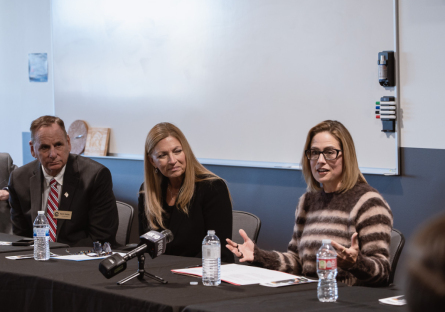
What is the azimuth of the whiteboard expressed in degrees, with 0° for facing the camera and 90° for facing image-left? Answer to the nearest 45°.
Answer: approximately 0°

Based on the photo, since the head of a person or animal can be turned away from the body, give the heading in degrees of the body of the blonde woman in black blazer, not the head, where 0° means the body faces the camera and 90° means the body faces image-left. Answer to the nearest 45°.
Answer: approximately 45°

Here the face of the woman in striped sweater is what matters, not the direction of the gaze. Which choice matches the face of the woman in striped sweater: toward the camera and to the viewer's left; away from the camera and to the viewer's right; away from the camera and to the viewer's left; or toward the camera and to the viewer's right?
toward the camera and to the viewer's left

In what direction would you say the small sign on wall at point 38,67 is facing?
toward the camera

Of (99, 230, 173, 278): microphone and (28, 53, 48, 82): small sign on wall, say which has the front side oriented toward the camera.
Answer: the small sign on wall

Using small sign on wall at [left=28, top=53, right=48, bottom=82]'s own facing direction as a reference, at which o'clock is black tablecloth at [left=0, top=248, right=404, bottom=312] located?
The black tablecloth is roughly at 12 o'clock from the small sign on wall.

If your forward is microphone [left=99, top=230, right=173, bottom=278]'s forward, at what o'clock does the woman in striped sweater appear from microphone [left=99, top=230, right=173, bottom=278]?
The woman in striped sweater is roughly at 1 o'clock from the microphone.

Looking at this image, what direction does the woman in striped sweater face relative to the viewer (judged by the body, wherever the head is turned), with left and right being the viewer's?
facing the viewer and to the left of the viewer

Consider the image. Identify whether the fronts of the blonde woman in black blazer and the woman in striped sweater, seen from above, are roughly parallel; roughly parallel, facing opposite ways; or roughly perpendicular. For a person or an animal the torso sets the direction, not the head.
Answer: roughly parallel

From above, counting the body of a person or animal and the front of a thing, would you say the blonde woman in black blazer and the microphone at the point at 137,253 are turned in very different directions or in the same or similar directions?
very different directions

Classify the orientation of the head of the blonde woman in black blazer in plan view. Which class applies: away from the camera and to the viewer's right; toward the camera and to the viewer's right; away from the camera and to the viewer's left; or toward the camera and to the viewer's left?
toward the camera and to the viewer's right

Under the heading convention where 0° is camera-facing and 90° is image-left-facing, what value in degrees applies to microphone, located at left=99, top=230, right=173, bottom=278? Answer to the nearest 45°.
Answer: approximately 225°

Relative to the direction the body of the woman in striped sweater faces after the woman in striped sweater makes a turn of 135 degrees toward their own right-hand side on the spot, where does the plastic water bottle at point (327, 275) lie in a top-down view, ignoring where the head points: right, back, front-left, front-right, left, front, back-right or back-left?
back

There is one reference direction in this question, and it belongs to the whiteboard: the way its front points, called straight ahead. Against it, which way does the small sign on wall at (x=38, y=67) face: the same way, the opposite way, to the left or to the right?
the same way

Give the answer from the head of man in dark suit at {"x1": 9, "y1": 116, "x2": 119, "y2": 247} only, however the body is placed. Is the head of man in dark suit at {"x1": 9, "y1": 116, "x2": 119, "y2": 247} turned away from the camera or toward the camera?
toward the camera

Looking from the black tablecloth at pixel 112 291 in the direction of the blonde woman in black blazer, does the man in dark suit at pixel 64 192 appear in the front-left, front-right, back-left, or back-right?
front-left

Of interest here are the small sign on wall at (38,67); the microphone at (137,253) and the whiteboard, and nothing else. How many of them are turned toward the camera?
2
